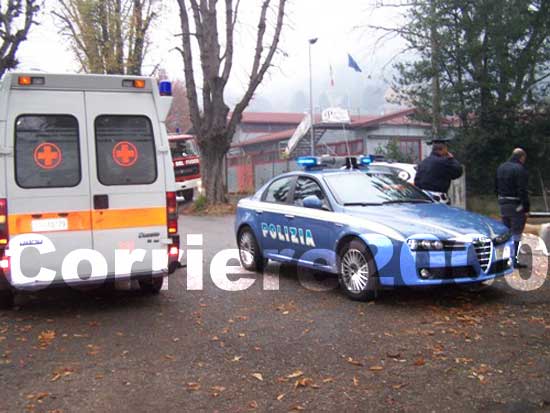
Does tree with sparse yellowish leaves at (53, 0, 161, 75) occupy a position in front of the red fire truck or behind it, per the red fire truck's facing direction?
behind

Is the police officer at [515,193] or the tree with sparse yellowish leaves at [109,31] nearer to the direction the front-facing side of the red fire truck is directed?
the police officer

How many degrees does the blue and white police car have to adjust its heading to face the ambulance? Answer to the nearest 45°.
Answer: approximately 135° to its right

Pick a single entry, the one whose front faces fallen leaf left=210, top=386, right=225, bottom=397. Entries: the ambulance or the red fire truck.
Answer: the red fire truck

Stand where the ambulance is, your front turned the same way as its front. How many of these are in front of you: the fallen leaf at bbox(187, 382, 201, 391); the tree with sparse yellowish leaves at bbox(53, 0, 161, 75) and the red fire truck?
2

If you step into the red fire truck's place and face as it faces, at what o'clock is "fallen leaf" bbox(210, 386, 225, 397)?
The fallen leaf is roughly at 12 o'clock from the red fire truck.

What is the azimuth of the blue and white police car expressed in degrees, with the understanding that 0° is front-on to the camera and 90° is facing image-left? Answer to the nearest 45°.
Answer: approximately 315°

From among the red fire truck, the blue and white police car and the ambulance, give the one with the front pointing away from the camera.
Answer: the ambulance

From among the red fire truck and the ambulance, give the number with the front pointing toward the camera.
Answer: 1

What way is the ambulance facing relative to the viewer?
away from the camera

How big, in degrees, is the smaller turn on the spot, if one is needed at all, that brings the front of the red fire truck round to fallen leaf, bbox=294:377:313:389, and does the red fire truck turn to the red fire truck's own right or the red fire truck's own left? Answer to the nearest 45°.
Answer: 0° — it already faces it

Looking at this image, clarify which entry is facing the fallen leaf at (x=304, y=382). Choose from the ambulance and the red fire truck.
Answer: the red fire truck

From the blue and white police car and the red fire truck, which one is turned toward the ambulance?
the red fire truck
